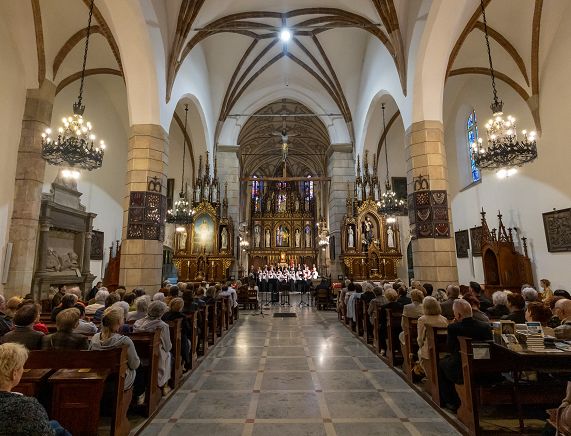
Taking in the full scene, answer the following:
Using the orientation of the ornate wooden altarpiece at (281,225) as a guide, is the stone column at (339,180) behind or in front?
in front

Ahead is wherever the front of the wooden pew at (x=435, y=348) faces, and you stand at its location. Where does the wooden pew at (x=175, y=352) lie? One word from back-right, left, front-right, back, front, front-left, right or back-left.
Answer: left

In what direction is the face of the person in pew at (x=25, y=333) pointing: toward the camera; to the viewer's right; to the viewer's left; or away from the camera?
away from the camera

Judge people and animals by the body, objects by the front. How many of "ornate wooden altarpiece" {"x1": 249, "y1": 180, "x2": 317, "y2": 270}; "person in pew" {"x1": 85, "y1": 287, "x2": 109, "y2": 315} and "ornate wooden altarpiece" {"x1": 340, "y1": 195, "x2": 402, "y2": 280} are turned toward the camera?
2

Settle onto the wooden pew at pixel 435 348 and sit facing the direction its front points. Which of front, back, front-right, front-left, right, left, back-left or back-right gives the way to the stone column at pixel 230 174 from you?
front-left

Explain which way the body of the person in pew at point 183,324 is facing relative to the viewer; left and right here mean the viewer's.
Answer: facing away from the viewer

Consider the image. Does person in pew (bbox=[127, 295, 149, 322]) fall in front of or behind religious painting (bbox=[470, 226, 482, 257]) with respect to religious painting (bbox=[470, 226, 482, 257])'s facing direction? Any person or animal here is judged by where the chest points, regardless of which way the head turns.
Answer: in front

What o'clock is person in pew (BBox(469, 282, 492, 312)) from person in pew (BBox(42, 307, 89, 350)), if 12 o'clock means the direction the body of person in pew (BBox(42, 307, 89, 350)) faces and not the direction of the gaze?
person in pew (BBox(469, 282, 492, 312)) is roughly at 3 o'clock from person in pew (BBox(42, 307, 89, 350)).

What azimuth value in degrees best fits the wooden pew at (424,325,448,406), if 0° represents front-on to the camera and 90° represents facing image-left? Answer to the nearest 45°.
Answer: approximately 180°

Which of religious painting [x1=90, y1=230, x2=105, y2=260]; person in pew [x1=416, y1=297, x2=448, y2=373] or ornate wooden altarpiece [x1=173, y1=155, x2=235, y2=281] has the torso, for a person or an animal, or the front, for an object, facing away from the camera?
the person in pew

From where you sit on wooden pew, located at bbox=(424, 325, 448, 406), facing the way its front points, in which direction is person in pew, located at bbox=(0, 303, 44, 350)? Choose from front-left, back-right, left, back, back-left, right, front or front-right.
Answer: back-left

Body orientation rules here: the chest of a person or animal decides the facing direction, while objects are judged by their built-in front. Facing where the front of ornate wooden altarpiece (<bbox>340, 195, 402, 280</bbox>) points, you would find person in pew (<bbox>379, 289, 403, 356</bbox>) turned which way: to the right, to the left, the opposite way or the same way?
the opposite way

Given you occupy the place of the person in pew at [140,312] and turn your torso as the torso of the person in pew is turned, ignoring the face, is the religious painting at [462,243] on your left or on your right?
on your right

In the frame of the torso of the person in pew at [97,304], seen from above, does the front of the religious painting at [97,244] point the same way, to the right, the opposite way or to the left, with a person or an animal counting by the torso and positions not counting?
to the right

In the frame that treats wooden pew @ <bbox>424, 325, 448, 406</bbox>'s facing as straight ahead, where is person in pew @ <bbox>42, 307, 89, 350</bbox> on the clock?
The person in pew is roughly at 8 o'clock from the wooden pew.
